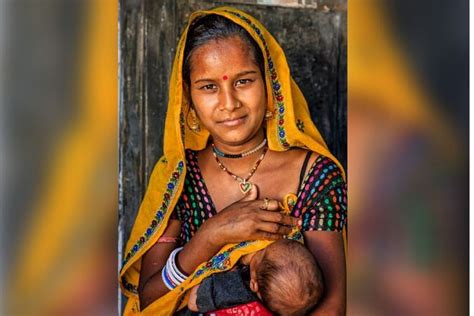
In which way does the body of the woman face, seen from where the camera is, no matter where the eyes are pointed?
toward the camera
